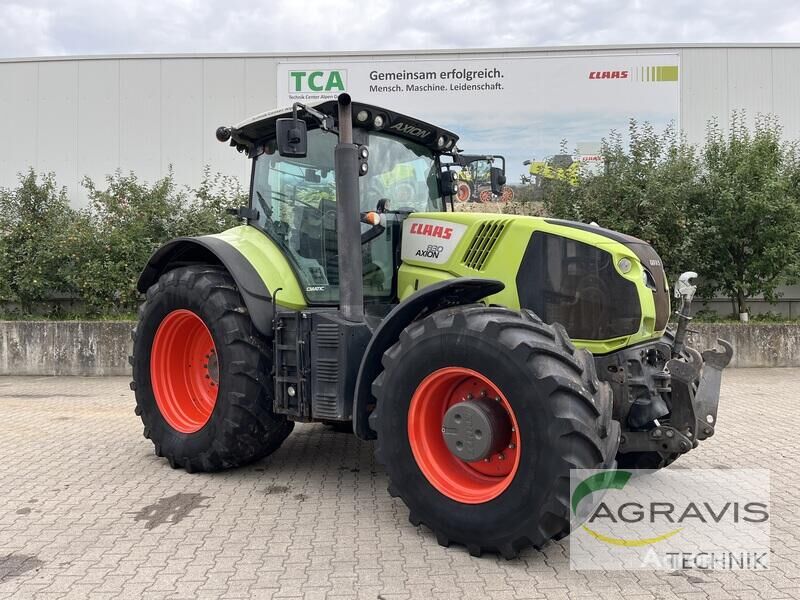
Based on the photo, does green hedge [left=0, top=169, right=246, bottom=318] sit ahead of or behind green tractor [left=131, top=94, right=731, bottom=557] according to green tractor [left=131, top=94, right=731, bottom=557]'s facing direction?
behind

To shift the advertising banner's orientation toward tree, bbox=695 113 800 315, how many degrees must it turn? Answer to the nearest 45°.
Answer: approximately 90° to its left

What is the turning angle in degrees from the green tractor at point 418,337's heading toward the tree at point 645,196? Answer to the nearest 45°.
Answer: approximately 90° to its left

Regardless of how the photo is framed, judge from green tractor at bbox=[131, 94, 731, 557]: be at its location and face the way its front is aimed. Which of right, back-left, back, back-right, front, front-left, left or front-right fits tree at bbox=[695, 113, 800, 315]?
left

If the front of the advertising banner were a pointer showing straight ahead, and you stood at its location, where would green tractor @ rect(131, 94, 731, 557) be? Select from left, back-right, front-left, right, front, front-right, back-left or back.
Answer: front

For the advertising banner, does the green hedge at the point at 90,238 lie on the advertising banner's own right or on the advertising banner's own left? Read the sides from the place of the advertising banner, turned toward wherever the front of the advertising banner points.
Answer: on the advertising banner's own right

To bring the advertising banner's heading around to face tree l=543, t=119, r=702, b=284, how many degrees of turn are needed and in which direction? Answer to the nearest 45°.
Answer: approximately 45° to its left

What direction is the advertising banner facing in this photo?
toward the camera

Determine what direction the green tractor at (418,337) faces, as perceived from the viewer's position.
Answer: facing the viewer and to the right of the viewer

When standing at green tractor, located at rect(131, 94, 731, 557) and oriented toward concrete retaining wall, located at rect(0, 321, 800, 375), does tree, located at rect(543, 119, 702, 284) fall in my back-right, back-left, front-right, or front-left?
front-right

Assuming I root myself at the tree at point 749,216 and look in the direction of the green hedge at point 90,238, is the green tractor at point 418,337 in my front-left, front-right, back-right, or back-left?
front-left

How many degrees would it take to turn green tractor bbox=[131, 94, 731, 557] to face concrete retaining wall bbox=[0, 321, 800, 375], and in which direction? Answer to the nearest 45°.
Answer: approximately 180°

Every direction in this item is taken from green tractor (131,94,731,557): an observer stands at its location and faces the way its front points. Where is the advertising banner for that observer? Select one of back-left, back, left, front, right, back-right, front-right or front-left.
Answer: back-left
